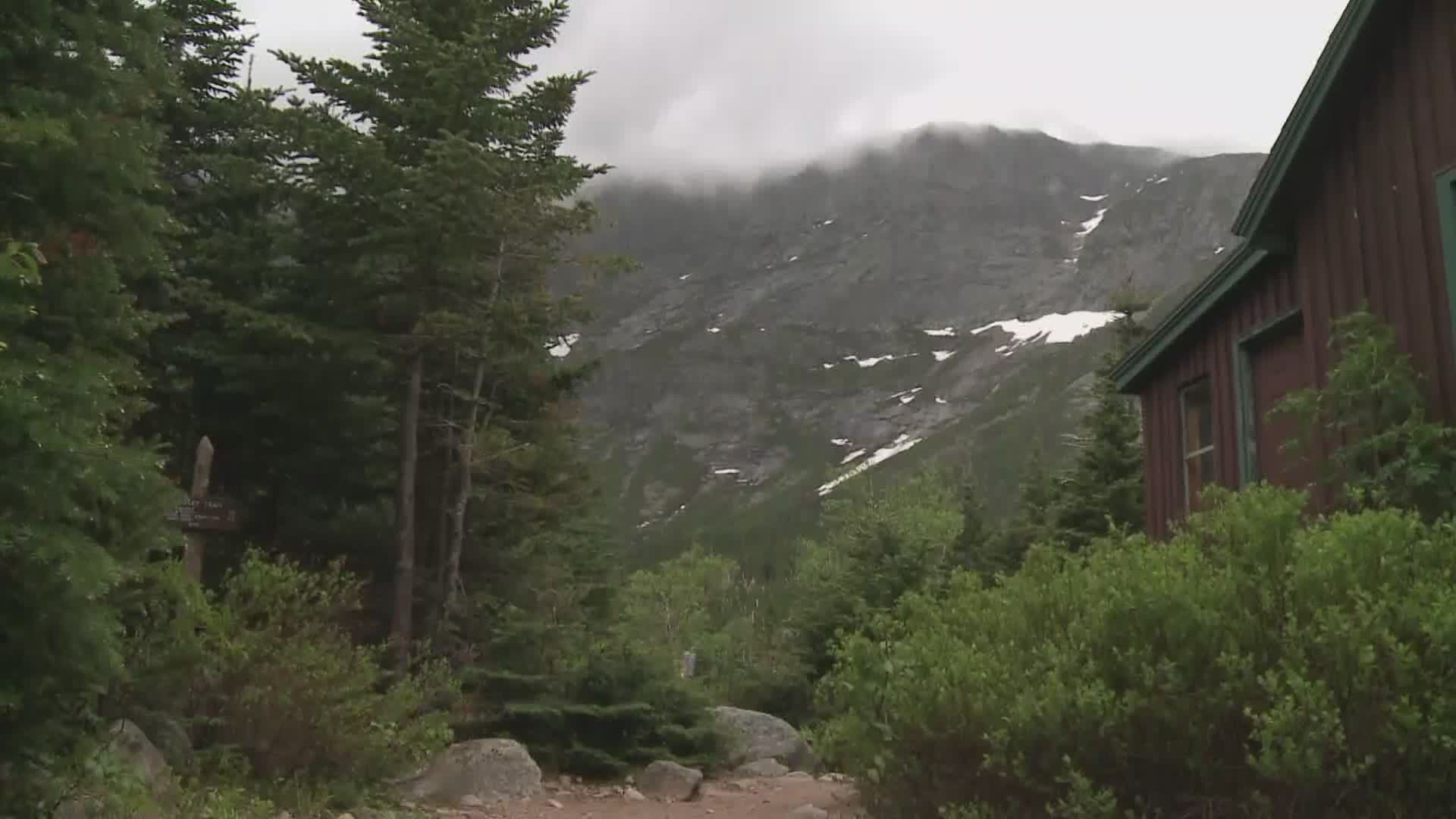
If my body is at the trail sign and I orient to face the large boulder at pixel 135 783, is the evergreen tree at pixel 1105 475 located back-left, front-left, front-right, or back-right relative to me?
back-left

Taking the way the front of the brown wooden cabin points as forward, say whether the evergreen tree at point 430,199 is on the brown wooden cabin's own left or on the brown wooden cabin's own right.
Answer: on the brown wooden cabin's own right

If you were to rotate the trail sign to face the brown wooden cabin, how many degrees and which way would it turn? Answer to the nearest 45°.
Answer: approximately 45° to its left

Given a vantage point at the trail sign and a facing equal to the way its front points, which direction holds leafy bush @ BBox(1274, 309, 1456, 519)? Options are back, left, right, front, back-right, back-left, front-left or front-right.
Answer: front-left

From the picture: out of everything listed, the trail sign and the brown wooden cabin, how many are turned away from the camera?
0

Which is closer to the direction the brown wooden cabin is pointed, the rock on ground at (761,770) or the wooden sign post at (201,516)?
the wooden sign post

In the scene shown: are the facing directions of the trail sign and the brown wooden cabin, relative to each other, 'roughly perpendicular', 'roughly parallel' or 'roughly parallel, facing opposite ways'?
roughly perpendicular

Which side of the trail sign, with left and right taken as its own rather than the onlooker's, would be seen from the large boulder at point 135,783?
front

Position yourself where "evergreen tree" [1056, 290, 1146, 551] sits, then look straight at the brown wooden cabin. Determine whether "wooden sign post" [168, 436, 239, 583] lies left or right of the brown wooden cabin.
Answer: right

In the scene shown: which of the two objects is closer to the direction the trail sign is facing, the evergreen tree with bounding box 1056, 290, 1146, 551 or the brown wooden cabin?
the brown wooden cabin

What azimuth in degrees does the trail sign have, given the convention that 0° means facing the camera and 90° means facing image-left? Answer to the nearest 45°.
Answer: approximately 0°

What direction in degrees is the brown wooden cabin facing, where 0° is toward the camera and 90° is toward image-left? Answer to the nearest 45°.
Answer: approximately 45°
